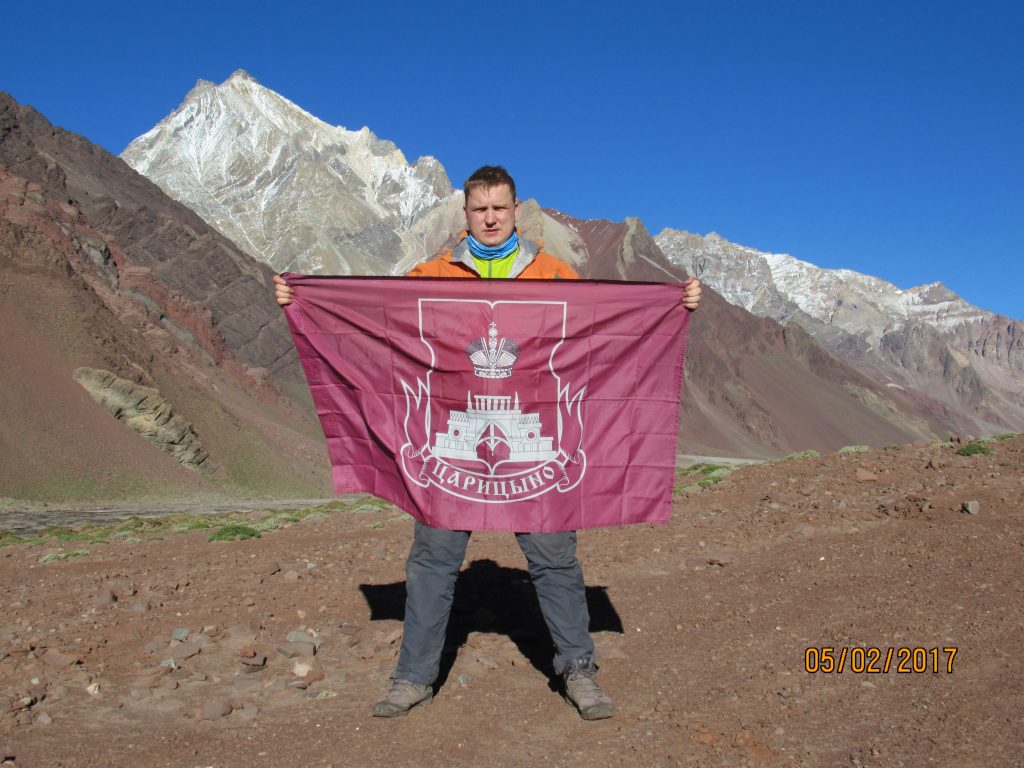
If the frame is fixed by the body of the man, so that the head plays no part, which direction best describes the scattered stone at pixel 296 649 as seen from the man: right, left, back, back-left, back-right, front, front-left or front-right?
back-right

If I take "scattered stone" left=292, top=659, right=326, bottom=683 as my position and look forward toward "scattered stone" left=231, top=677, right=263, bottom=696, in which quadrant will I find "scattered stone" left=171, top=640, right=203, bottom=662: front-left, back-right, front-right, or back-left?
front-right

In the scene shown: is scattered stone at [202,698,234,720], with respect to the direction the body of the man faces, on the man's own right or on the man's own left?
on the man's own right

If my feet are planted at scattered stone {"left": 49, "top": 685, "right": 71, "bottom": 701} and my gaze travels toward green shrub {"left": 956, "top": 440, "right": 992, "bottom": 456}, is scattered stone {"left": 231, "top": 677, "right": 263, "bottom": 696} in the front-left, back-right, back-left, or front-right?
front-right

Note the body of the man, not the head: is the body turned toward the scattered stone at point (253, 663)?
no

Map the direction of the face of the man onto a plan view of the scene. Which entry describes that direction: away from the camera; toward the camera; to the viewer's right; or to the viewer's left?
toward the camera

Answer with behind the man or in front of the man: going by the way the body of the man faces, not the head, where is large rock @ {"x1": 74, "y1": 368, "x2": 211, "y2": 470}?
behind

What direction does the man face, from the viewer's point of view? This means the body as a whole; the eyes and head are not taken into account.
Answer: toward the camera

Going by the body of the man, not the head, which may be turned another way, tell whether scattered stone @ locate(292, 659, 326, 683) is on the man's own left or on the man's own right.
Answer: on the man's own right

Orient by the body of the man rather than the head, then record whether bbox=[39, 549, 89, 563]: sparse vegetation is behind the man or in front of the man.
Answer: behind

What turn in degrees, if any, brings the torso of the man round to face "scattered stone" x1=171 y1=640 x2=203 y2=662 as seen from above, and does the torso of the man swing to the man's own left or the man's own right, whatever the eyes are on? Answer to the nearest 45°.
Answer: approximately 135° to the man's own right

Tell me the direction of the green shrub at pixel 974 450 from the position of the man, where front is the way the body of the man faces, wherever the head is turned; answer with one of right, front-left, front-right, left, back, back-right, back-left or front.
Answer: back-left
